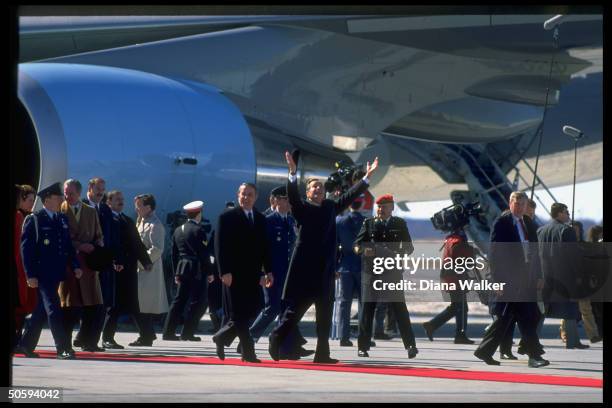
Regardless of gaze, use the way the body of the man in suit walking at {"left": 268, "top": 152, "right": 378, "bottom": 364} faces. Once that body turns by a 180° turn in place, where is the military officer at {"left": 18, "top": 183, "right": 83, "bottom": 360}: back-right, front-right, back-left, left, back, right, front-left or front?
front-left

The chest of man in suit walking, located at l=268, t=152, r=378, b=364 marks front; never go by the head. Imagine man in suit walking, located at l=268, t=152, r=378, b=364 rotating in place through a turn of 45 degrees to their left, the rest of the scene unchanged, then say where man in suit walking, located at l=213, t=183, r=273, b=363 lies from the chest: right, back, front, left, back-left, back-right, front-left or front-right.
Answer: back

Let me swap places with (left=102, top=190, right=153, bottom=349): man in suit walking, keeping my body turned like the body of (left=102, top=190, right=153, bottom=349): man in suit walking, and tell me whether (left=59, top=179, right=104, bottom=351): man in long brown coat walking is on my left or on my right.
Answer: on my right

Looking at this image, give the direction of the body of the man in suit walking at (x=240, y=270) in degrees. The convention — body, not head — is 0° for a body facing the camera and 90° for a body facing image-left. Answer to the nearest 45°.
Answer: approximately 315°

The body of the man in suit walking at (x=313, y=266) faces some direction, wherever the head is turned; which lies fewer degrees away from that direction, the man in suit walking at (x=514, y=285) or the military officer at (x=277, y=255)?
the man in suit walking

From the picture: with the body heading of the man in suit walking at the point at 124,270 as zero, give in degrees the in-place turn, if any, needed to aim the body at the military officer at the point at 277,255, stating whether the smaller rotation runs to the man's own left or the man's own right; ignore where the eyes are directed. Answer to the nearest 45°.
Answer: approximately 45° to the man's own left

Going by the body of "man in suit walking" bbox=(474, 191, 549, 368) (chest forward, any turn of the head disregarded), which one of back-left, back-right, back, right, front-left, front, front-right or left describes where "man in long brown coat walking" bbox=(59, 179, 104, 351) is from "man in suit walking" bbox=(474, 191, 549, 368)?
back-right
